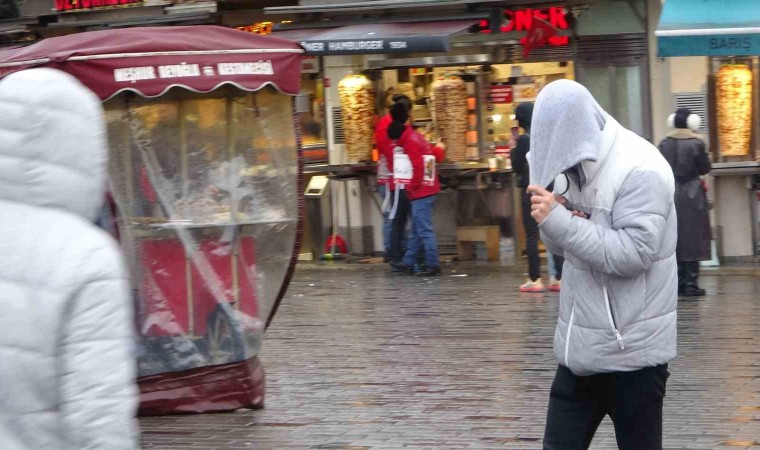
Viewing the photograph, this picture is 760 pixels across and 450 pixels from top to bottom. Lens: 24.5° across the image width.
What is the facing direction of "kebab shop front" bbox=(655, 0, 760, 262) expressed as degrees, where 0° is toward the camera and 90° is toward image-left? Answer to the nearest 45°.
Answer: approximately 0°

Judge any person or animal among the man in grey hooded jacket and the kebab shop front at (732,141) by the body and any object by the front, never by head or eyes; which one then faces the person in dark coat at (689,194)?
the kebab shop front

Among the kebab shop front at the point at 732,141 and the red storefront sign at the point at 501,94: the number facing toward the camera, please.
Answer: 2

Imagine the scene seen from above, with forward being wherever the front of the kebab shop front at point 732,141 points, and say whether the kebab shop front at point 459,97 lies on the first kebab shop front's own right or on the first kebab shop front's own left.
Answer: on the first kebab shop front's own right

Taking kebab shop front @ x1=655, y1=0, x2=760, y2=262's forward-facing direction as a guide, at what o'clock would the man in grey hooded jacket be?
The man in grey hooded jacket is roughly at 12 o'clock from the kebab shop front.

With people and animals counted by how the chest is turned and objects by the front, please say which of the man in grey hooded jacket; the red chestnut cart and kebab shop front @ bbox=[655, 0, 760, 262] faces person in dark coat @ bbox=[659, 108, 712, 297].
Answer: the kebab shop front

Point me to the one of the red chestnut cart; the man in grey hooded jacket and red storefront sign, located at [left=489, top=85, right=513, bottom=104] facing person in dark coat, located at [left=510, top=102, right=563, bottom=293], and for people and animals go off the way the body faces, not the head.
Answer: the red storefront sign

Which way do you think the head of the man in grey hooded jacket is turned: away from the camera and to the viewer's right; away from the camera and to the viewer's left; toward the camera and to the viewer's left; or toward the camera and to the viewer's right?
toward the camera and to the viewer's left

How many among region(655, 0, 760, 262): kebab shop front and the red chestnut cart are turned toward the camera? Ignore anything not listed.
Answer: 2

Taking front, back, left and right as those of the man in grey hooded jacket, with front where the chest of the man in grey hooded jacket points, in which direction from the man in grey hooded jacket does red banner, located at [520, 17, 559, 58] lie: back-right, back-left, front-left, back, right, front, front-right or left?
back-right
